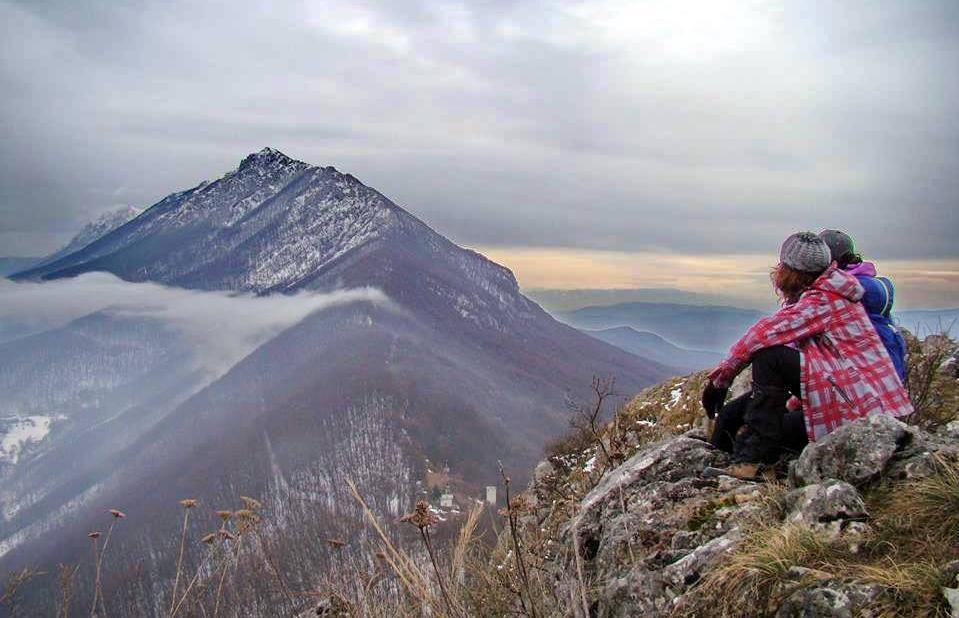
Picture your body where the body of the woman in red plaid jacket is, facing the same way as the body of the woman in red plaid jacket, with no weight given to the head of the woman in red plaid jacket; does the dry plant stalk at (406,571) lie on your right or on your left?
on your left

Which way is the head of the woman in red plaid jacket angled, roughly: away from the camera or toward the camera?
away from the camera

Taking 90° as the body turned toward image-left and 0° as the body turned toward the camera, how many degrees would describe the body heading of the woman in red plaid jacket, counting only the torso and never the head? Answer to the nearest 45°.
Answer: approximately 90°

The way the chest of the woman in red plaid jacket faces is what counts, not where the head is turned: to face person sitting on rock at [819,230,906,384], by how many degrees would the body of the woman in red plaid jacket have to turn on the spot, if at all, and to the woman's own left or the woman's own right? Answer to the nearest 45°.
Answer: approximately 135° to the woman's own right

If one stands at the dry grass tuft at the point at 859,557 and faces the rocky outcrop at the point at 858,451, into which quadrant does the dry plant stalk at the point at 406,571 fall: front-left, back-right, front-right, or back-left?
back-left
